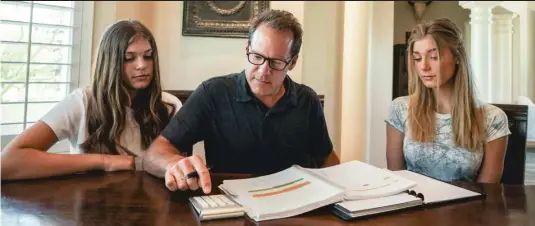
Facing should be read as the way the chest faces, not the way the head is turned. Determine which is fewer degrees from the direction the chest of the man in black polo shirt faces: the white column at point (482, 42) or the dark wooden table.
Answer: the dark wooden table

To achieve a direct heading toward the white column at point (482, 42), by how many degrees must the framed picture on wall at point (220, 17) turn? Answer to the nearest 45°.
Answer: approximately 90° to its left

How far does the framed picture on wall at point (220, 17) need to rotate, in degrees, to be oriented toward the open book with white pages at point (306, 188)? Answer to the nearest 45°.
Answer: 0° — it already faces it

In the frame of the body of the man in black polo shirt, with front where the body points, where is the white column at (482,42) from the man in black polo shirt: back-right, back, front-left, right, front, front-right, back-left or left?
back-left

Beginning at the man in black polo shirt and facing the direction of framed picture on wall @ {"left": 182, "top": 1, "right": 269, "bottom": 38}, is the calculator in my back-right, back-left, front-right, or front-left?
back-left

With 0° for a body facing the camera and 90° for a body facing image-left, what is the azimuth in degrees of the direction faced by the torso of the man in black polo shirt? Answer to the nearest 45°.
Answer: approximately 0°

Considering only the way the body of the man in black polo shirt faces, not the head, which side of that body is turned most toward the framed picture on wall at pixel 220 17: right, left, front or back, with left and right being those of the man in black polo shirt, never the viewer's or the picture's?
back

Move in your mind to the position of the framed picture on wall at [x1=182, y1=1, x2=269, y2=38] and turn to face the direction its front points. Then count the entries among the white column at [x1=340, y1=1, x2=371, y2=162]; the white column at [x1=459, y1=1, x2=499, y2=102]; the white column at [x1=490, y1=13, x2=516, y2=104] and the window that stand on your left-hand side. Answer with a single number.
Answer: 3

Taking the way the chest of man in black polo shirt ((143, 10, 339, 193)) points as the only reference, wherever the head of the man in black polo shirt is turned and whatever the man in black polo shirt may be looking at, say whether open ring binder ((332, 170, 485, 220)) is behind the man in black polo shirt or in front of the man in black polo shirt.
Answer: in front

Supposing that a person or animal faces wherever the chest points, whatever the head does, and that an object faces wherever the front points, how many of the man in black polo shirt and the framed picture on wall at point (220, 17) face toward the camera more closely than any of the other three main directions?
2

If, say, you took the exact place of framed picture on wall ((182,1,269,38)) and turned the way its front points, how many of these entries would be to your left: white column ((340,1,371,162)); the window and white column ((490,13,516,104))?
2

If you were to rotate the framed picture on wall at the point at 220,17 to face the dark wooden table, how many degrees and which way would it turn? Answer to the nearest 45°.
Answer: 0° — it already faces it
